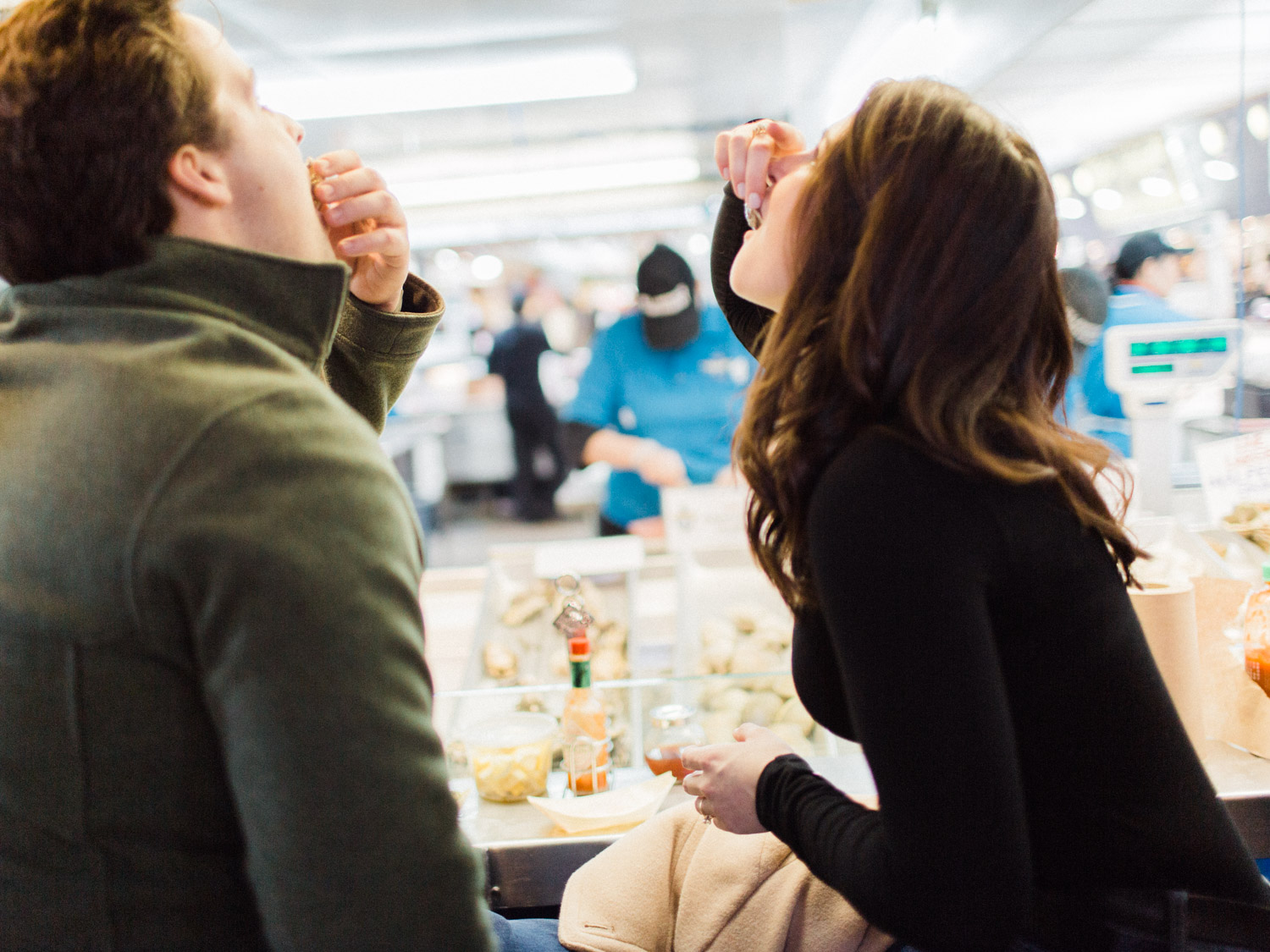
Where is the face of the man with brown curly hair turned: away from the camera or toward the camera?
away from the camera

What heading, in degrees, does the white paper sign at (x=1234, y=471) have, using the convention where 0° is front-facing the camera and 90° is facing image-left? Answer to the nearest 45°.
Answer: approximately 0°

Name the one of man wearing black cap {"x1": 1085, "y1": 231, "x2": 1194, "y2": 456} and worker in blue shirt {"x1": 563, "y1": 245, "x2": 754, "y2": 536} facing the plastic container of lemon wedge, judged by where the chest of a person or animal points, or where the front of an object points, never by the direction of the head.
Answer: the worker in blue shirt
